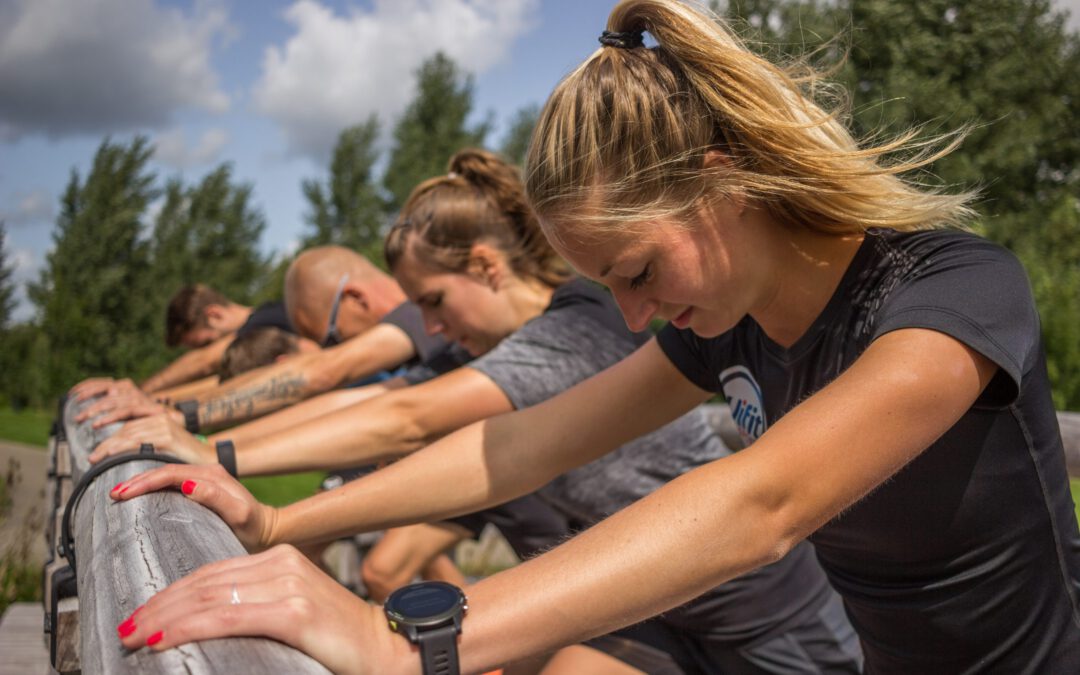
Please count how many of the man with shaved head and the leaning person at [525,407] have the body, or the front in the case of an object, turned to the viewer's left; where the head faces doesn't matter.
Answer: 2

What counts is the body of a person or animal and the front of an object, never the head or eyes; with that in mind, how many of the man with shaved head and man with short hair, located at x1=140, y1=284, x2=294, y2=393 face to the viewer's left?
2

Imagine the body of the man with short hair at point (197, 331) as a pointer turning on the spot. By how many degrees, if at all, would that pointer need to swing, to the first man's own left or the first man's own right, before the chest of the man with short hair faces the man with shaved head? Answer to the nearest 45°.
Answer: approximately 90° to the first man's own left

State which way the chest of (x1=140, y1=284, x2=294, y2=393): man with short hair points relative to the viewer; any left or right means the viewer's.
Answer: facing to the left of the viewer

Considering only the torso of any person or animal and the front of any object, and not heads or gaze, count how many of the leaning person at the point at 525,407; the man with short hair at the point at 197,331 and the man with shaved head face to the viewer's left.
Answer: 3

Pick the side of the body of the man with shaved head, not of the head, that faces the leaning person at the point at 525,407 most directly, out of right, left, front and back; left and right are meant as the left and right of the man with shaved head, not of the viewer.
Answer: left

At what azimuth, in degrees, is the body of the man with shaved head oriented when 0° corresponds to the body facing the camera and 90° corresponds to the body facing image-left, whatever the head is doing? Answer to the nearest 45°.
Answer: approximately 90°

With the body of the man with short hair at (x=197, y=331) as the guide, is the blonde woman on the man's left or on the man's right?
on the man's left

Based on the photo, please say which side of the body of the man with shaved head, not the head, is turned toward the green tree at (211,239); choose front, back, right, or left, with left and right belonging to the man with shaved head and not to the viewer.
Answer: right

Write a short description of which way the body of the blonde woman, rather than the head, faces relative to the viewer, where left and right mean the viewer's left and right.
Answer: facing the viewer and to the left of the viewer

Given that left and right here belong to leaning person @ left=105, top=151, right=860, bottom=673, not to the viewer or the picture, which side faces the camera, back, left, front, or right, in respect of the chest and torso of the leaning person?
left

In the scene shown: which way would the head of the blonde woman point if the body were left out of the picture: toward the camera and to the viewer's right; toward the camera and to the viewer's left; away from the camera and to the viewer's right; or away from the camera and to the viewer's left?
toward the camera and to the viewer's left

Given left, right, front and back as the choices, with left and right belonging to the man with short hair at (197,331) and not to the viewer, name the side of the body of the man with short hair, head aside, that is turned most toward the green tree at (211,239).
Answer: right

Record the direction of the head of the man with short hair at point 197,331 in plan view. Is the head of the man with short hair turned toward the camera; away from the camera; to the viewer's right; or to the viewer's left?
to the viewer's left
